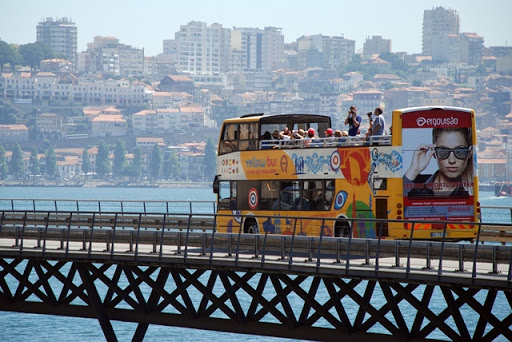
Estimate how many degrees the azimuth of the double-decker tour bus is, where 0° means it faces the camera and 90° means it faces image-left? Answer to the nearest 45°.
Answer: approximately 135°
